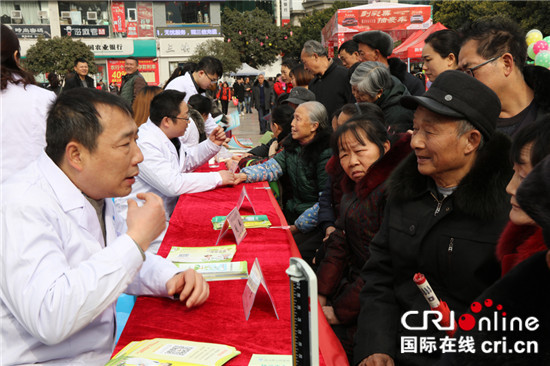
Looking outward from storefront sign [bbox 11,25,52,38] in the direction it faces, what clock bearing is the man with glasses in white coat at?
The man with glasses in white coat is roughly at 12 o'clock from the storefront sign.

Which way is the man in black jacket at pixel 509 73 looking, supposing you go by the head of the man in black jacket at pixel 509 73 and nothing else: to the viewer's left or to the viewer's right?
to the viewer's left

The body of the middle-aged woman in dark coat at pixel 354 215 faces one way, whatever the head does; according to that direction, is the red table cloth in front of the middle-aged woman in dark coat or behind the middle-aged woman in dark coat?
in front

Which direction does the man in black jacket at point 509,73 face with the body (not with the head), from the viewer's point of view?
to the viewer's left

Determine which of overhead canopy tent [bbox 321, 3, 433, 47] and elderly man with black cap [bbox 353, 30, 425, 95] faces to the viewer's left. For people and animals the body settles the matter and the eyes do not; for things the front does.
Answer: the elderly man with black cap

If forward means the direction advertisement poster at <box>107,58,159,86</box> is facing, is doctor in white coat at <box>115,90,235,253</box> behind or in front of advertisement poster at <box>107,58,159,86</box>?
in front

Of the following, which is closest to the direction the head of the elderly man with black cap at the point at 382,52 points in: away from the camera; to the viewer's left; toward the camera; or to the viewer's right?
to the viewer's left

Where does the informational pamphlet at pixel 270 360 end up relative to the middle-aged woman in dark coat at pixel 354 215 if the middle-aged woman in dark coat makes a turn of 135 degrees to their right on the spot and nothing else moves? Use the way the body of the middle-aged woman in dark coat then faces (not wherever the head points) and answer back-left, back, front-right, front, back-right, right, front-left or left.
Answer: back

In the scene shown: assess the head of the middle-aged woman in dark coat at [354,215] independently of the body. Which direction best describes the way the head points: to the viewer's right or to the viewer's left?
to the viewer's left

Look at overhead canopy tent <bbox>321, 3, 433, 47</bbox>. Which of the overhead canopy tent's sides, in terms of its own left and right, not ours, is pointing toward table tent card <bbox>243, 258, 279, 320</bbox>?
front

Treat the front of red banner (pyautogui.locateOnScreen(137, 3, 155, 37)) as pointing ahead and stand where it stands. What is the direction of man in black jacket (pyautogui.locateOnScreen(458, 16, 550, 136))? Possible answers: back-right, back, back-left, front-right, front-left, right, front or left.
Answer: front

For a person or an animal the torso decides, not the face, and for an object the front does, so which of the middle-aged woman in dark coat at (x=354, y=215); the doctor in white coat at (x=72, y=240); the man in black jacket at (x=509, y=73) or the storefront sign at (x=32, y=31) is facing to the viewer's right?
the doctor in white coat

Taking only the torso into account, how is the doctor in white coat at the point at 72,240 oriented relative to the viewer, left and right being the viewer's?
facing to the right of the viewer

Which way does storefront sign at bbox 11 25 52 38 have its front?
toward the camera

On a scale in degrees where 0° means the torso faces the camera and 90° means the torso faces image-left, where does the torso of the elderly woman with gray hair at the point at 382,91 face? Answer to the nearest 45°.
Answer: approximately 90°

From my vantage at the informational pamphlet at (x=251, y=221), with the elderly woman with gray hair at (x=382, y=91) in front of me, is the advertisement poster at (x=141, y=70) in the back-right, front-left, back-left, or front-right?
front-left

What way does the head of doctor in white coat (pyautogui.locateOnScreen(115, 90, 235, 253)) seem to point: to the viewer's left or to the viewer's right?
to the viewer's right

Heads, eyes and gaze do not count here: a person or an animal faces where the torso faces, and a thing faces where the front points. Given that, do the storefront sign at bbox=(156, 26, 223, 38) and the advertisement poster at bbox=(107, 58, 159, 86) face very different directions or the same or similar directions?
same or similar directions

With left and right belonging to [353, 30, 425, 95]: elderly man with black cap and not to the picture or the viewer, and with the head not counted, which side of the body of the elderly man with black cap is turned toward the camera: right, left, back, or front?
left

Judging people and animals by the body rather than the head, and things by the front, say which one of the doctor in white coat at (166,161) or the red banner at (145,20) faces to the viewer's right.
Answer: the doctor in white coat
